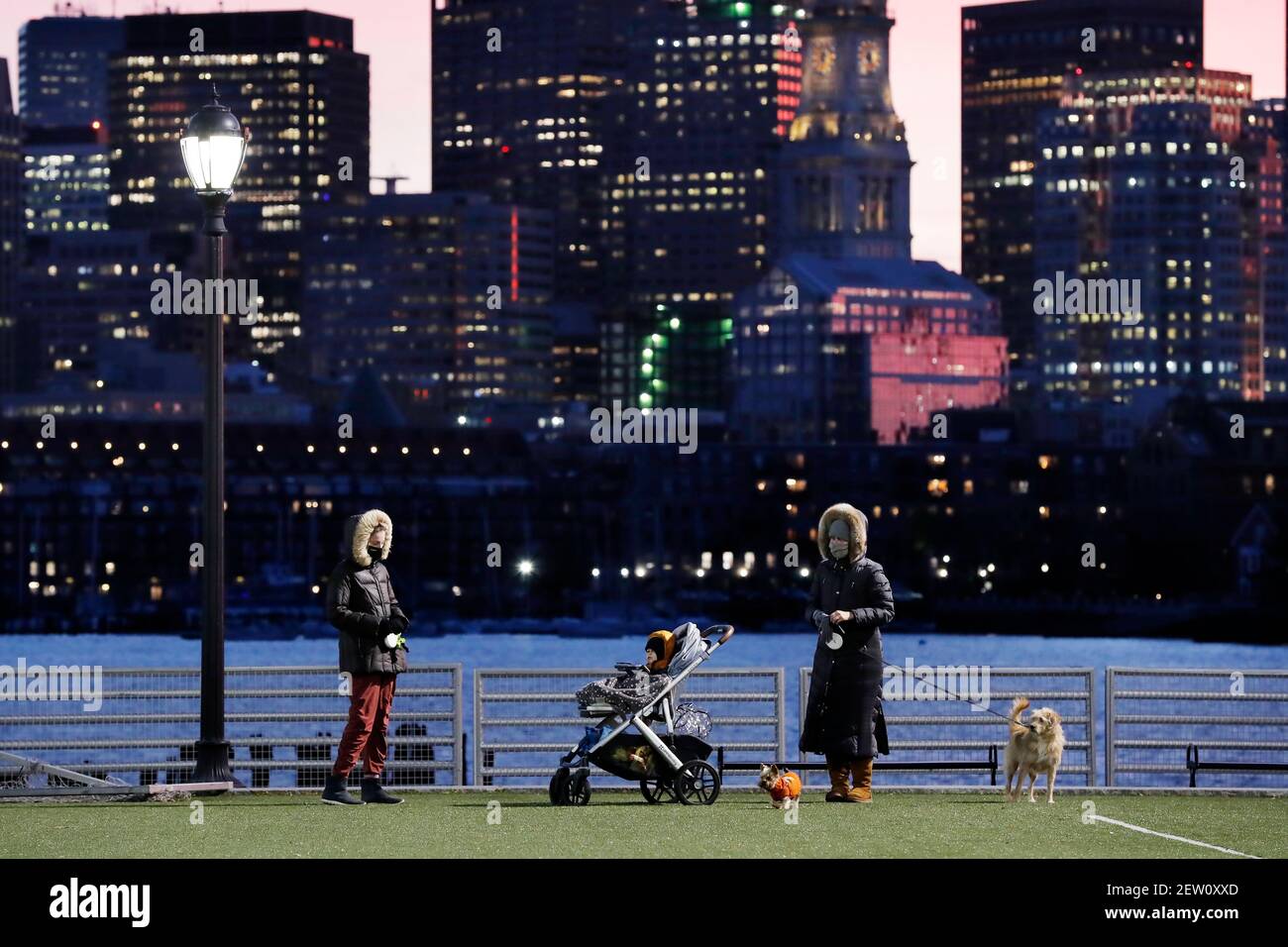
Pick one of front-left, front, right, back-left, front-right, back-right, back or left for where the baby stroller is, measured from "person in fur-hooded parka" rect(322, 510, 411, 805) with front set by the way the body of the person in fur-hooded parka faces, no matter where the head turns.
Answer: front-left

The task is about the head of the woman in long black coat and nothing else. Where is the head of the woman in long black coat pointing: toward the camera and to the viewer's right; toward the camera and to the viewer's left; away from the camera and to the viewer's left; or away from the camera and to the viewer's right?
toward the camera and to the viewer's left

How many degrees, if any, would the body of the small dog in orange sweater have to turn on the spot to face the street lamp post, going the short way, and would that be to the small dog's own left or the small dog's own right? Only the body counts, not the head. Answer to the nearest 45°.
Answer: approximately 45° to the small dog's own right

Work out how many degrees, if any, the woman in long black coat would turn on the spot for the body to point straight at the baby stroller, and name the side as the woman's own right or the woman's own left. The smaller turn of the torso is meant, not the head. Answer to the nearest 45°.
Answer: approximately 45° to the woman's own right

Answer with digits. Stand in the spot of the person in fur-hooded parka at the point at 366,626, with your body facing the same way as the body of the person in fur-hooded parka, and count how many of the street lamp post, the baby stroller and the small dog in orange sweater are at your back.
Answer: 1

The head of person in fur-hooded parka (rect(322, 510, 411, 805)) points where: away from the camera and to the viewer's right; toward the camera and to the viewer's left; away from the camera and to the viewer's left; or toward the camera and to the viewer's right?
toward the camera and to the viewer's right

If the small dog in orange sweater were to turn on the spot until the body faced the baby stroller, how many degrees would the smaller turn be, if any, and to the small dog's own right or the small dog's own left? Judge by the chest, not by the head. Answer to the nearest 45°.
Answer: approximately 45° to the small dog's own right

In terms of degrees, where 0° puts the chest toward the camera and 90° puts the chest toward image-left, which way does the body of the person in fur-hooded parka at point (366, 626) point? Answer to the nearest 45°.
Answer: approximately 315°

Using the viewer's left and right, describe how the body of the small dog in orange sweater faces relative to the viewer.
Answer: facing the viewer and to the left of the viewer

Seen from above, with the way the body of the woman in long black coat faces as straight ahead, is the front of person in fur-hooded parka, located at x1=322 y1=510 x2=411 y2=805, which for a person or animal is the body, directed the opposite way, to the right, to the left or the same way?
to the left

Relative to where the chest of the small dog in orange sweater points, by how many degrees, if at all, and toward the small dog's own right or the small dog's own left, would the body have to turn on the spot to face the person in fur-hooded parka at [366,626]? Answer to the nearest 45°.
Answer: approximately 45° to the small dog's own right

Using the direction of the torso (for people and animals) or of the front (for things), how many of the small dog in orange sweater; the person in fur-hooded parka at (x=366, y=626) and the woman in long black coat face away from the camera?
0

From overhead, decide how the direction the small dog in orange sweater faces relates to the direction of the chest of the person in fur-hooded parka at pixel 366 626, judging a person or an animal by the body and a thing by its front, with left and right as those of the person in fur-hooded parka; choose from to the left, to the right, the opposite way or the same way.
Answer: to the right

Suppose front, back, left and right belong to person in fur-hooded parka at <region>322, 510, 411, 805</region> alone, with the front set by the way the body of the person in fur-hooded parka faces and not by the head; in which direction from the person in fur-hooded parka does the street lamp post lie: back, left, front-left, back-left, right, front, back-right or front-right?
back

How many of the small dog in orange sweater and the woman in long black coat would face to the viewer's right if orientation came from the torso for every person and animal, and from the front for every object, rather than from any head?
0
